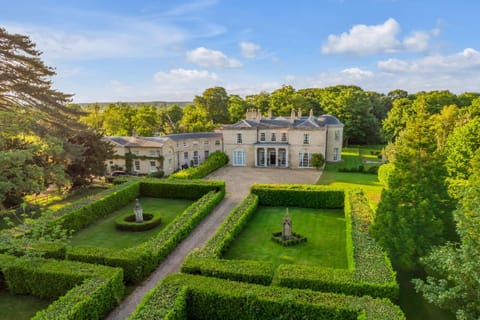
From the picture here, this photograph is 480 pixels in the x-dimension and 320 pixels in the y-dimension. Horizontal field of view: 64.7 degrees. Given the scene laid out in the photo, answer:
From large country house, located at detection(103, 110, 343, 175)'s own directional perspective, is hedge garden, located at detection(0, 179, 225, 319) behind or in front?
in front

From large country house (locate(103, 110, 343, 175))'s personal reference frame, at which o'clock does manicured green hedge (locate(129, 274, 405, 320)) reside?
The manicured green hedge is roughly at 12 o'clock from the large country house.

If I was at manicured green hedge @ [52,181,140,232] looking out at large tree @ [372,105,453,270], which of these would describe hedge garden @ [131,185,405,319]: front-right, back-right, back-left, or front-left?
front-right

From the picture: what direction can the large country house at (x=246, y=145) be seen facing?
toward the camera

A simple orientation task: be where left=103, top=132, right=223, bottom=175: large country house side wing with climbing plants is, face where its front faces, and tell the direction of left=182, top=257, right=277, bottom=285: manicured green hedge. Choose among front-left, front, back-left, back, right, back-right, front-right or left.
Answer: front-right

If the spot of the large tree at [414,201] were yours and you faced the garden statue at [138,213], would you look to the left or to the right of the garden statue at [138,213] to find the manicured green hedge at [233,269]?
left

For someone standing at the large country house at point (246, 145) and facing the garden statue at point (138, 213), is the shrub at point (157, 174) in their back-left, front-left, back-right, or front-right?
front-right

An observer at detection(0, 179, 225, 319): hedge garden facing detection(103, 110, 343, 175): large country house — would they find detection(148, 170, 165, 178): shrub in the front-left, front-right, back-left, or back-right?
front-left

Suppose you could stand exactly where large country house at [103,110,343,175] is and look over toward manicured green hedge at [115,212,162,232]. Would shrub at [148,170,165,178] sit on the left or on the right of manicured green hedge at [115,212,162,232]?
right
